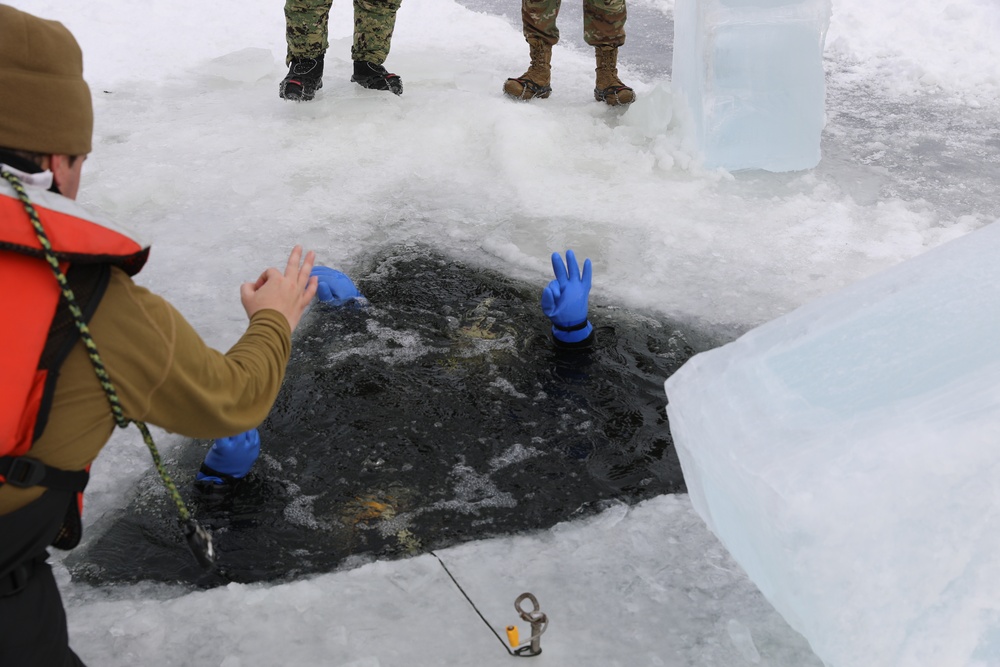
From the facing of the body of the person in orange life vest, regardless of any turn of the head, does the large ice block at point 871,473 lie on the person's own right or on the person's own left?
on the person's own right

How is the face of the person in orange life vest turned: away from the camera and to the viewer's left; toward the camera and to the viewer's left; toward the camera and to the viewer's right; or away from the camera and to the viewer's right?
away from the camera and to the viewer's right

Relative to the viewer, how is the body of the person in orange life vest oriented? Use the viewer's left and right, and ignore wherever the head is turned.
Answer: facing away from the viewer and to the right of the viewer
